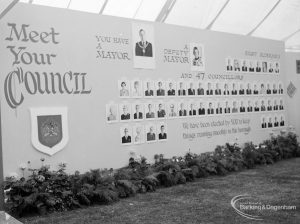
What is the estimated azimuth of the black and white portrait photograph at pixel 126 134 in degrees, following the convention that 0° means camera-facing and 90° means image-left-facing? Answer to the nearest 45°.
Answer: approximately 315°

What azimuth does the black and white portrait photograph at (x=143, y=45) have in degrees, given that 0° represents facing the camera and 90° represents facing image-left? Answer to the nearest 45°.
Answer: approximately 315°

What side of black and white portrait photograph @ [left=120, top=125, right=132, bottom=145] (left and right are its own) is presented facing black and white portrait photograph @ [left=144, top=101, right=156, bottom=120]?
left

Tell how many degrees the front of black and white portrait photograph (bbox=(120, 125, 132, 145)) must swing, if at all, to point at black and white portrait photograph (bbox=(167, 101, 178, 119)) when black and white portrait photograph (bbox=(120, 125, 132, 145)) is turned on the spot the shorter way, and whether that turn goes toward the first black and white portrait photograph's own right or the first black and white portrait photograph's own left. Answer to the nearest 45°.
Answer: approximately 90° to the first black and white portrait photograph's own left

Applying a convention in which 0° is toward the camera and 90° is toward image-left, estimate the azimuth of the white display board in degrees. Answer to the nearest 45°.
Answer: approximately 315°
